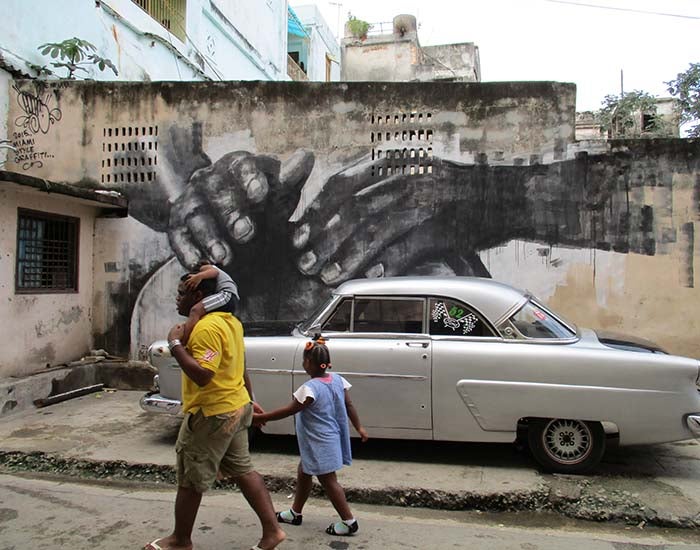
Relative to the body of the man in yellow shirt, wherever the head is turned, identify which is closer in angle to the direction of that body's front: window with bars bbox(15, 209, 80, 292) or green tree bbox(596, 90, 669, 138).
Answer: the window with bars

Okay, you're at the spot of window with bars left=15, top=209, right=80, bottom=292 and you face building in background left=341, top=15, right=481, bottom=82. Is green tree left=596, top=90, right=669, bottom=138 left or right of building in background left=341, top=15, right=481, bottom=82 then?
right

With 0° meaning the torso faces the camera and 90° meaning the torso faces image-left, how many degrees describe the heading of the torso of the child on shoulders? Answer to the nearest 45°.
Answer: approximately 90°

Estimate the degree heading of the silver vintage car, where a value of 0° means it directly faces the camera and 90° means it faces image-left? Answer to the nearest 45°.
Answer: approximately 90°

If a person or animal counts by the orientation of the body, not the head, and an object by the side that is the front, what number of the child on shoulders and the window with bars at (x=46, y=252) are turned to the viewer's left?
1

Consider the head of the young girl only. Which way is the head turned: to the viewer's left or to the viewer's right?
to the viewer's left

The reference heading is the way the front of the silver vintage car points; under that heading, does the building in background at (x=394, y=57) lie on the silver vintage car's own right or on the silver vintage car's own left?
on the silver vintage car's own right

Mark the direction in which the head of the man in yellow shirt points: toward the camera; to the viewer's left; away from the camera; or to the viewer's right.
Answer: to the viewer's left

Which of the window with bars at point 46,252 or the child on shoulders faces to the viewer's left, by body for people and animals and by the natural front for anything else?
the child on shoulders

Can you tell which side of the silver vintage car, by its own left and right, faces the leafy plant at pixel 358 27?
right

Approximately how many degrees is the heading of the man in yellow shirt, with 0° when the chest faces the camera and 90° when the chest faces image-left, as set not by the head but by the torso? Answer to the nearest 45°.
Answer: approximately 90°

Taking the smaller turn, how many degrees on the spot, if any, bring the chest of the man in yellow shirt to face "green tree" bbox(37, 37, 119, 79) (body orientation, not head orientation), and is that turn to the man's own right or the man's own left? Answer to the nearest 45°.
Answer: approximately 90° to the man's own right
